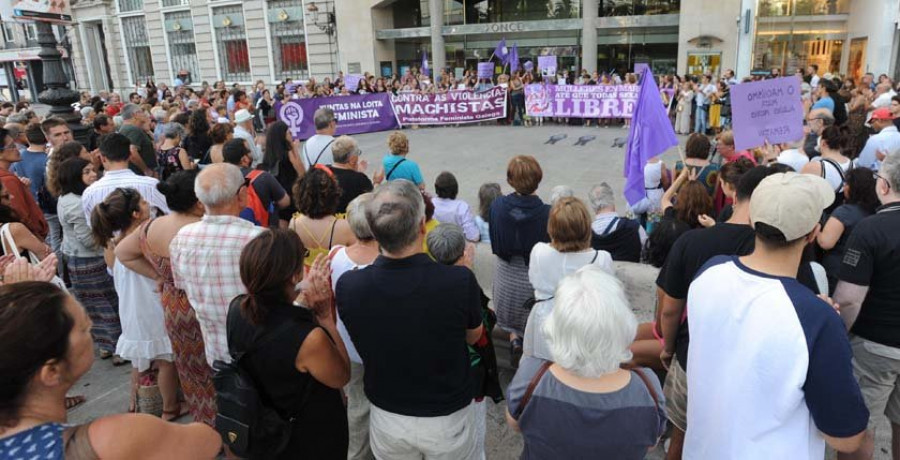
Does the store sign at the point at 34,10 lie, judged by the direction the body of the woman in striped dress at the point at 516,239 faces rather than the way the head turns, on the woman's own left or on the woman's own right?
on the woman's own left

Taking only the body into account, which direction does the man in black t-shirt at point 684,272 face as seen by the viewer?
away from the camera

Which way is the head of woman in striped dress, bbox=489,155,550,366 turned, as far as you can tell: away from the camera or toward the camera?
away from the camera

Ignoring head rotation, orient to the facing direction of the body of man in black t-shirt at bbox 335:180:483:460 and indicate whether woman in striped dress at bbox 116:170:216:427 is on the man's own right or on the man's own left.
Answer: on the man's own left

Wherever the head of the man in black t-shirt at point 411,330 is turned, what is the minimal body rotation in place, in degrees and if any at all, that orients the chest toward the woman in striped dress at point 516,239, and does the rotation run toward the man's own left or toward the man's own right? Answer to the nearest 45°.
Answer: approximately 45° to the man's own right

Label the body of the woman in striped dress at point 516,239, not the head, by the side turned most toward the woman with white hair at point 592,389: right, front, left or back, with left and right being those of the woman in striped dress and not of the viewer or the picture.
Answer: back

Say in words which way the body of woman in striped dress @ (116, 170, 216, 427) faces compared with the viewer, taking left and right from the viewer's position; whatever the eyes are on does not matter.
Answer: facing away from the viewer and to the right of the viewer

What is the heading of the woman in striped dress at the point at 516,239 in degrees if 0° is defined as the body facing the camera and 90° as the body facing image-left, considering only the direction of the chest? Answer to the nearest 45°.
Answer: approximately 180°
